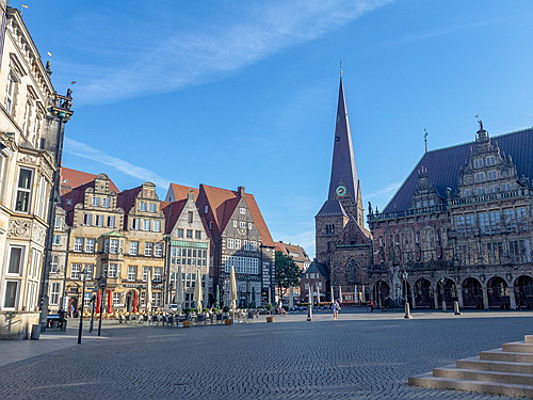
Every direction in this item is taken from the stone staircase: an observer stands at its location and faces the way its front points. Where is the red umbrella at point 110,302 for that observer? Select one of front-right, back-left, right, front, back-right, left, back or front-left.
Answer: right

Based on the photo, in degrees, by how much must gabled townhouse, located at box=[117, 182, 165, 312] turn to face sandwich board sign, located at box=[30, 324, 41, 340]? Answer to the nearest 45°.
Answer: approximately 45° to its right

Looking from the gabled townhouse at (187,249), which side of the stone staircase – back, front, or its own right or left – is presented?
right

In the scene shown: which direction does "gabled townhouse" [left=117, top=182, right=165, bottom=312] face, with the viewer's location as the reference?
facing the viewer and to the right of the viewer

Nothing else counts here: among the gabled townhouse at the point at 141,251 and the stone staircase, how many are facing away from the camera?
0

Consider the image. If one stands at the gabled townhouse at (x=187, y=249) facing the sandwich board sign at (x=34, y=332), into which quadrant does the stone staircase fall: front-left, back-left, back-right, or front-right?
front-left

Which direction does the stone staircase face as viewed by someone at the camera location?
facing the viewer and to the left of the viewer

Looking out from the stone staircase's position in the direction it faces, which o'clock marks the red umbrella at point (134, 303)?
The red umbrella is roughly at 3 o'clock from the stone staircase.

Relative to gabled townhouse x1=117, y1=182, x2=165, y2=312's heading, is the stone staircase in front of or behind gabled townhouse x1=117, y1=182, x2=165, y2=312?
in front
